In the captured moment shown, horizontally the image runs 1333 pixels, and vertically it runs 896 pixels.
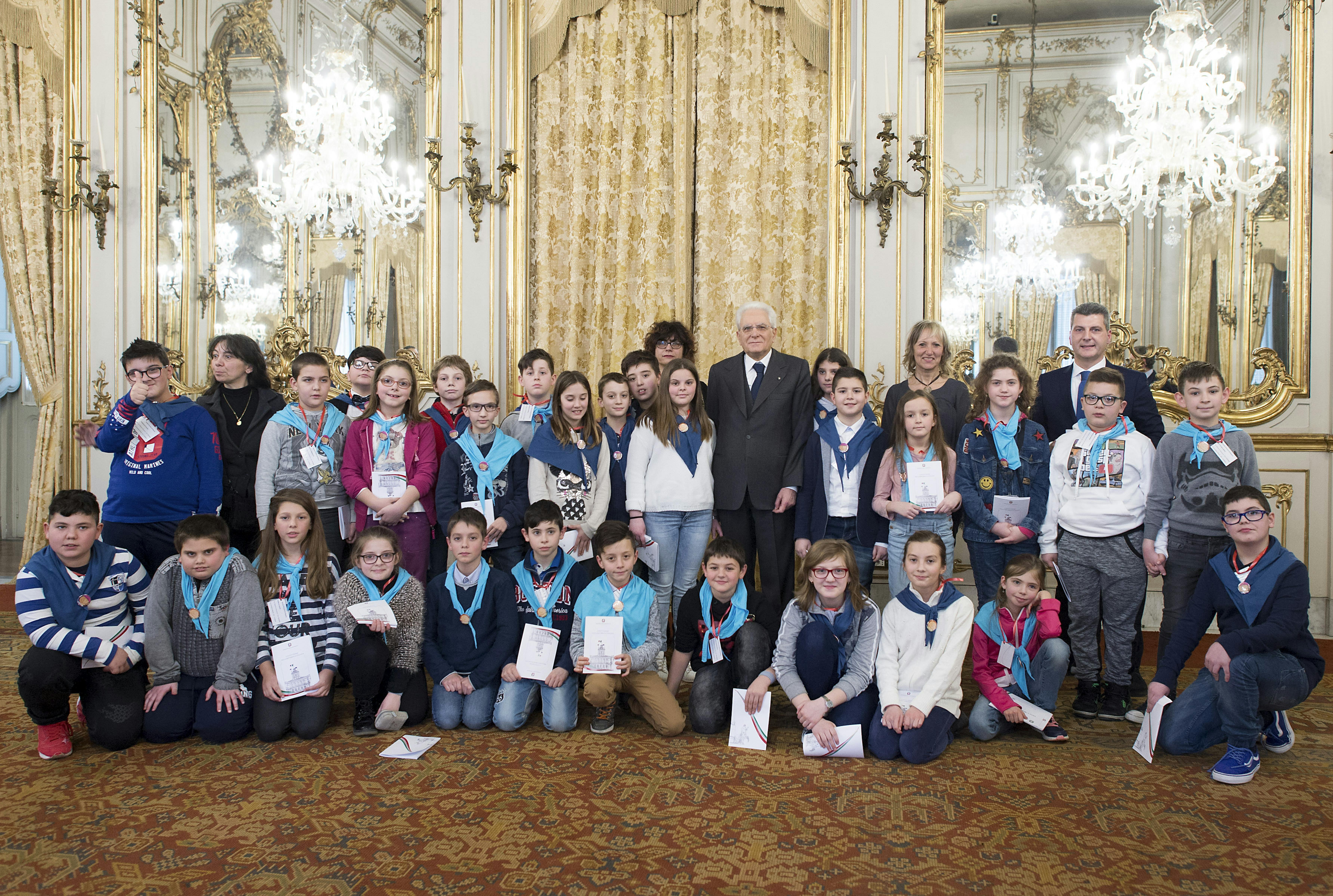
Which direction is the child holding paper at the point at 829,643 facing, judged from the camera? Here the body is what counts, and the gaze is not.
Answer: toward the camera

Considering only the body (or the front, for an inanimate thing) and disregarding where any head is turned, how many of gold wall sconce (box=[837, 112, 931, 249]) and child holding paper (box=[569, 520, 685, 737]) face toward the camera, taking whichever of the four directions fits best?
2

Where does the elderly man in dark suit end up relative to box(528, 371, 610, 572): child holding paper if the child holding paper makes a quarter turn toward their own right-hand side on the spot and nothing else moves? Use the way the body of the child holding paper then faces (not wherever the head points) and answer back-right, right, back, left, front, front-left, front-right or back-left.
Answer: back

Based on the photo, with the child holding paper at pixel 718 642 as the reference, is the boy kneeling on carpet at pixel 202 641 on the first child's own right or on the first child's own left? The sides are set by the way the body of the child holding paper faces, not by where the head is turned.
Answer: on the first child's own right

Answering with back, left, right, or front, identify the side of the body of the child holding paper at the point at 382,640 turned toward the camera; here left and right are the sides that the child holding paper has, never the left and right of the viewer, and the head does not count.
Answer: front

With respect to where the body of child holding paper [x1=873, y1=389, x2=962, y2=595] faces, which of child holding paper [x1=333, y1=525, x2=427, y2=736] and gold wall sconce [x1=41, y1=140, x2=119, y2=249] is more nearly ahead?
the child holding paper

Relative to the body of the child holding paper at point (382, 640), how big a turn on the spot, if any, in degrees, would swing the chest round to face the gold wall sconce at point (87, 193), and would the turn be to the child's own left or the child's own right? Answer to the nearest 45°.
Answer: approximately 135° to the child's own right

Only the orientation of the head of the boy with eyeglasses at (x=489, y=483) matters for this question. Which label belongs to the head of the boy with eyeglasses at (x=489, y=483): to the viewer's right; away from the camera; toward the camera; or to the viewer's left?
toward the camera

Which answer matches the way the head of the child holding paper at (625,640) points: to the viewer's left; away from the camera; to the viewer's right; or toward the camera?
toward the camera

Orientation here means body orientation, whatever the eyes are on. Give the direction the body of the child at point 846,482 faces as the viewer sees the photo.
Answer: toward the camera

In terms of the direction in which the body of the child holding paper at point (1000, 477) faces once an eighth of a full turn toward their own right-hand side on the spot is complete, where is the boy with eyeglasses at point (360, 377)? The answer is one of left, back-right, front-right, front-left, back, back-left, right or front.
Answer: front-right

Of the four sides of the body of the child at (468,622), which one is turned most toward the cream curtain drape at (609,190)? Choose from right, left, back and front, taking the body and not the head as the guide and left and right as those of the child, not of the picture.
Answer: back
